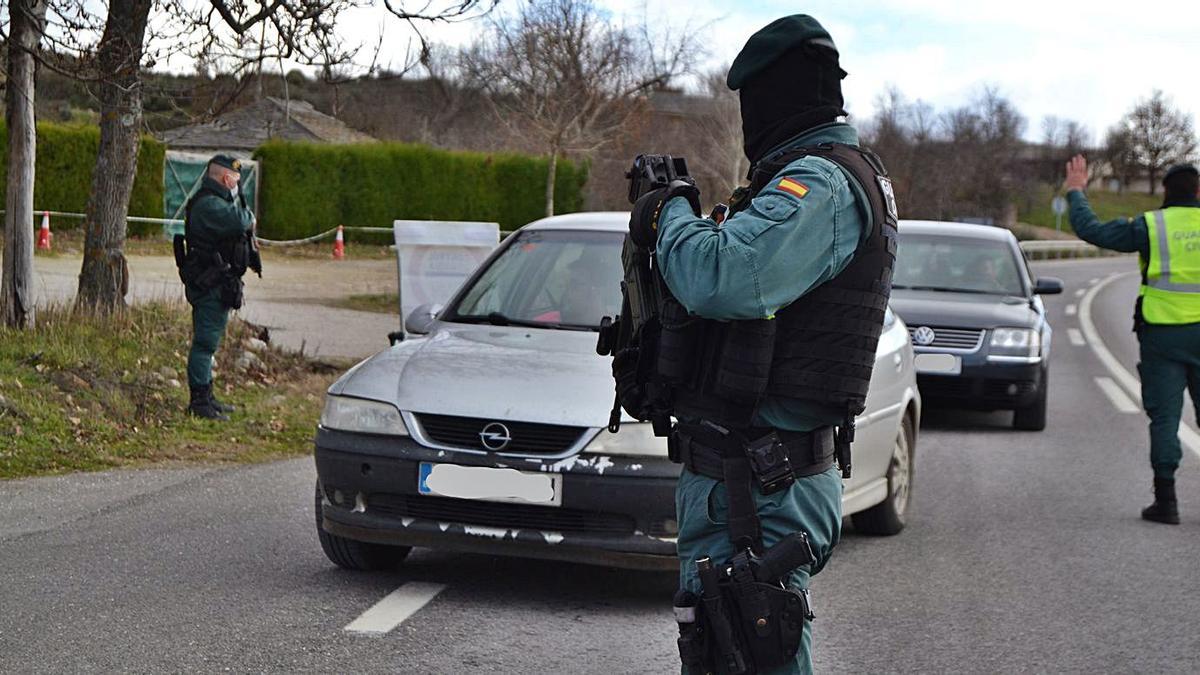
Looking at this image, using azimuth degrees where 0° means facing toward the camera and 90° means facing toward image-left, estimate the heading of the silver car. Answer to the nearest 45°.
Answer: approximately 45°

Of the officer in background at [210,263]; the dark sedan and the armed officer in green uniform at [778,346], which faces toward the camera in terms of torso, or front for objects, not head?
the dark sedan

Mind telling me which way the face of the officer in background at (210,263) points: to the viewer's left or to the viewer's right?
to the viewer's right

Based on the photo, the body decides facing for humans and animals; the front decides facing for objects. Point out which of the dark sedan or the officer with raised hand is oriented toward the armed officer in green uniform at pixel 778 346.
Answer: the dark sedan

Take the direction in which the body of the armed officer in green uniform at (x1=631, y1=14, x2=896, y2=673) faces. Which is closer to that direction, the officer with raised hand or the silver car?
the silver car

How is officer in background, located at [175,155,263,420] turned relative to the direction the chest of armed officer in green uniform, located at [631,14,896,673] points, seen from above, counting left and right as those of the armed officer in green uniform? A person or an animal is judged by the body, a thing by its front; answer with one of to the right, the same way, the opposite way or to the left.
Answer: the opposite way

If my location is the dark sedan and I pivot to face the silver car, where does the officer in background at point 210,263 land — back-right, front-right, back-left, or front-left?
front-right

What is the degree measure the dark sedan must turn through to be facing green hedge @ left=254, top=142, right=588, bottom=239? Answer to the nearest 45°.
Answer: approximately 135° to its right

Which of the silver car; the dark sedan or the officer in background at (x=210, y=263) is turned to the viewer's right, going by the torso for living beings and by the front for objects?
the officer in background

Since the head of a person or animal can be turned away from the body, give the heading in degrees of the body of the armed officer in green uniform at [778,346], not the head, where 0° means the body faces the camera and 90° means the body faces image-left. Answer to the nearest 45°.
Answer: approximately 90°

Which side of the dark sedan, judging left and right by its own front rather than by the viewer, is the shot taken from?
front

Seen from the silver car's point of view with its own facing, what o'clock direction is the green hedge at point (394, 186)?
The green hedge is roughly at 4 o'clock from the silver car.
